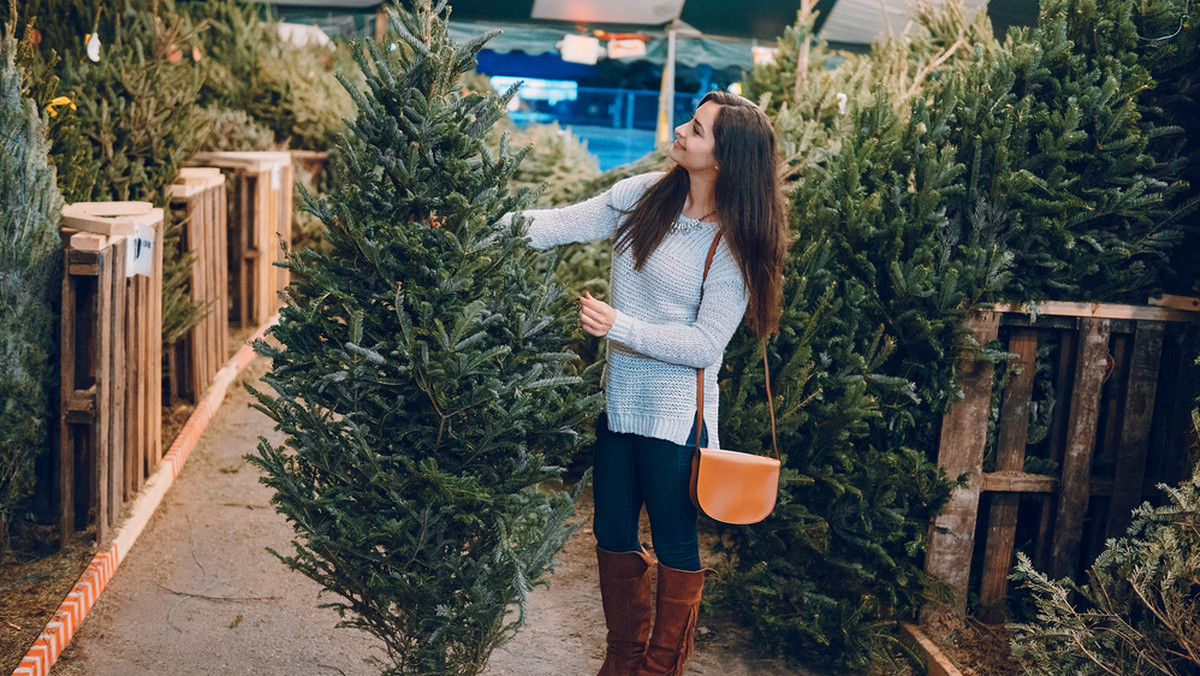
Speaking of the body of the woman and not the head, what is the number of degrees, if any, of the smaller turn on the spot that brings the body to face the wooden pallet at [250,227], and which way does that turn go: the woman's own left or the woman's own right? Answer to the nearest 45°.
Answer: approximately 90° to the woman's own right

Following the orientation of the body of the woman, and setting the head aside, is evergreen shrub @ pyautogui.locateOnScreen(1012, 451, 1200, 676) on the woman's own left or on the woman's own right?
on the woman's own left

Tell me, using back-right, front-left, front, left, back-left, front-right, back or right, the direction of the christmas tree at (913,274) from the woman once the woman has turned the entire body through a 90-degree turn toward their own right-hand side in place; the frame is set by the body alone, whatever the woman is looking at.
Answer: right

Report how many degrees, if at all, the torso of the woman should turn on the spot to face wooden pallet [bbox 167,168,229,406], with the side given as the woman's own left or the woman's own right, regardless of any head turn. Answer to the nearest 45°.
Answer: approximately 90° to the woman's own right

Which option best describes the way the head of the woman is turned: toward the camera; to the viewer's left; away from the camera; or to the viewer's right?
to the viewer's left

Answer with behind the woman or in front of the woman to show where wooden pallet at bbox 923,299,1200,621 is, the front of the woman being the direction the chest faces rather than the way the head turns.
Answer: behind

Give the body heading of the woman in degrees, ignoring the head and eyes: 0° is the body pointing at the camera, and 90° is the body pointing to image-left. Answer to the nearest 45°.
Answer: approximately 45°

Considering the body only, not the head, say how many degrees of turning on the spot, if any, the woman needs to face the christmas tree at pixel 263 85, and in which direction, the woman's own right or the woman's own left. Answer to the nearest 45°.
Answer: approximately 90° to the woman's own right
